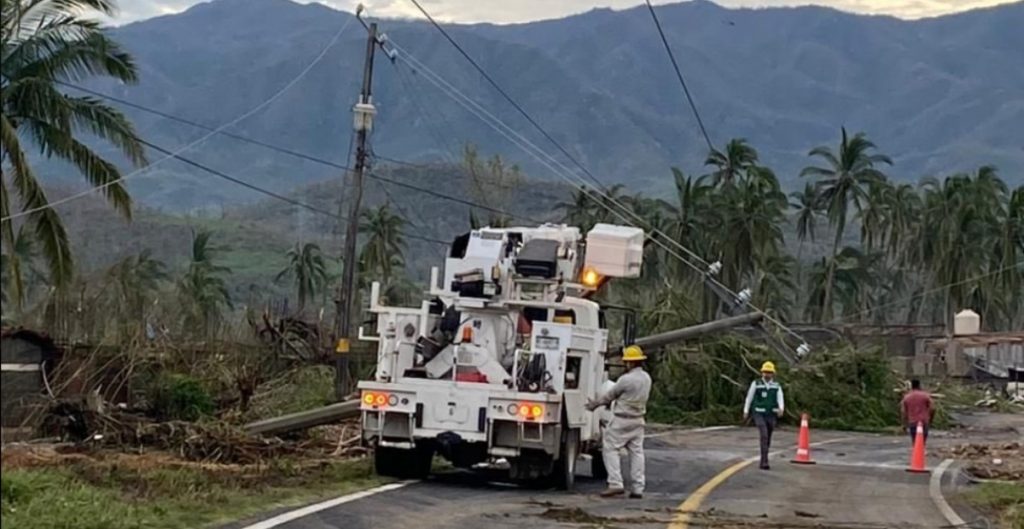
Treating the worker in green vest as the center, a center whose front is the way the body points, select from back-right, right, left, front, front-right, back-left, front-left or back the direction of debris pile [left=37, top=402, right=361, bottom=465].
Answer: front-right

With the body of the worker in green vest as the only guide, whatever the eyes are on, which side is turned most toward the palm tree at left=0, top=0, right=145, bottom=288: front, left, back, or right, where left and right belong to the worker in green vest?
right

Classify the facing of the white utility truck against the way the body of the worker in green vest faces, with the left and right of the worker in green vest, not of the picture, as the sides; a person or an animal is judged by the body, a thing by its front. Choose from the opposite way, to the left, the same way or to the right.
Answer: the opposite way

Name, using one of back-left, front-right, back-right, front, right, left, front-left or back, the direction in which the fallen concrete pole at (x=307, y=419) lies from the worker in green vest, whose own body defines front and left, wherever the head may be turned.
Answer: front-right

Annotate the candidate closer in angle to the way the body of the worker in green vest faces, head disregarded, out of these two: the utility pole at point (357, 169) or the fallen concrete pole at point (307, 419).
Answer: the fallen concrete pole

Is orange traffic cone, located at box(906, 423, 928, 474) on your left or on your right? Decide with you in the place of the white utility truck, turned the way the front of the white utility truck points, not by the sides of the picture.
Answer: on your right

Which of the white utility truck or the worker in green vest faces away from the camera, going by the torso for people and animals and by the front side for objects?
the white utility truck

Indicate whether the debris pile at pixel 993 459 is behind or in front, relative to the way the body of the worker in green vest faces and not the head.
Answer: behind

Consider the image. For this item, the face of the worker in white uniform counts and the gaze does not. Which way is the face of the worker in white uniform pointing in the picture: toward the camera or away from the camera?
away from the camera

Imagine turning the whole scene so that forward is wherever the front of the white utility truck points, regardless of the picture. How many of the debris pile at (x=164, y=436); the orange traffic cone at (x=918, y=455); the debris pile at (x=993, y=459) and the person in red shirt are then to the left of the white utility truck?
1

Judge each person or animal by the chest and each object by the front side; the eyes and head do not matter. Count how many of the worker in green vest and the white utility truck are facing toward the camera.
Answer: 1

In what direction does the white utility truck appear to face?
away from the camera
